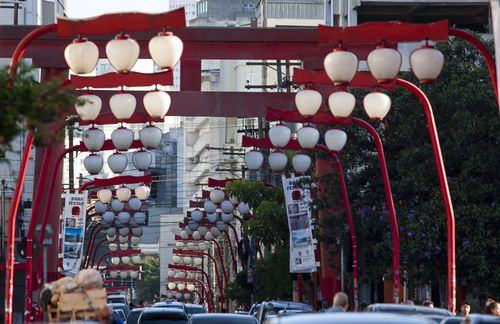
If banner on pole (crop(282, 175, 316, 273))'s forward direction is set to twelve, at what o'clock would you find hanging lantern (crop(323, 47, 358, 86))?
The hanging lantern is roughly at 12 o'clock from the banner on pole.

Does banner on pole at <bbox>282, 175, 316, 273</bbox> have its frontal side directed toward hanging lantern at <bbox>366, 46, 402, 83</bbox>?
yes

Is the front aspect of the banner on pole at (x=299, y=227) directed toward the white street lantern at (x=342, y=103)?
yes

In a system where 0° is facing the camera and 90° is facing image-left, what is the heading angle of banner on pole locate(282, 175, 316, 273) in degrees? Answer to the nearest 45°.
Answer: approximately 0°

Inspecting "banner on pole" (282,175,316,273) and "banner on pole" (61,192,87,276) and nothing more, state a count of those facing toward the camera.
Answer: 2
